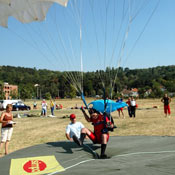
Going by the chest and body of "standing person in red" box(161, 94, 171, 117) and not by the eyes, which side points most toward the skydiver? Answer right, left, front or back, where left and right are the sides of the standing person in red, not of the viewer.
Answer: front
